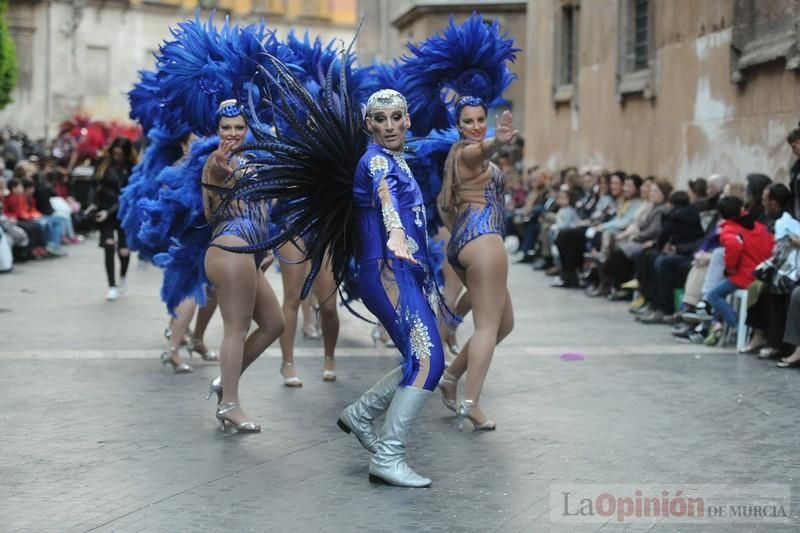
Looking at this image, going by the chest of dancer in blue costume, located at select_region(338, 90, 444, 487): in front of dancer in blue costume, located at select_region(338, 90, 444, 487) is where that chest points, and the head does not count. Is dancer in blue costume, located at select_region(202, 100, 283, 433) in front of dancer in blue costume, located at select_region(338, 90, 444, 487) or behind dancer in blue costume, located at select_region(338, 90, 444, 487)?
behind

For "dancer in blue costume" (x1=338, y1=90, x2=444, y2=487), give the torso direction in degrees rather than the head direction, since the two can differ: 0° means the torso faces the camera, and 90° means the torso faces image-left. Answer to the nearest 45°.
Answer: approximately 315°

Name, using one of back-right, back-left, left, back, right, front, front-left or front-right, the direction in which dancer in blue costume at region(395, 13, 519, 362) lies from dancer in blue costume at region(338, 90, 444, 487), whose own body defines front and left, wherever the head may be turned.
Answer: back-left

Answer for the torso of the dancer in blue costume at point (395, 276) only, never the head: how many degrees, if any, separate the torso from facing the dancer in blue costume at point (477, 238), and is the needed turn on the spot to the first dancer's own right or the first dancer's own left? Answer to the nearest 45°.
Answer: approximately 135° to the first dancer's own left
